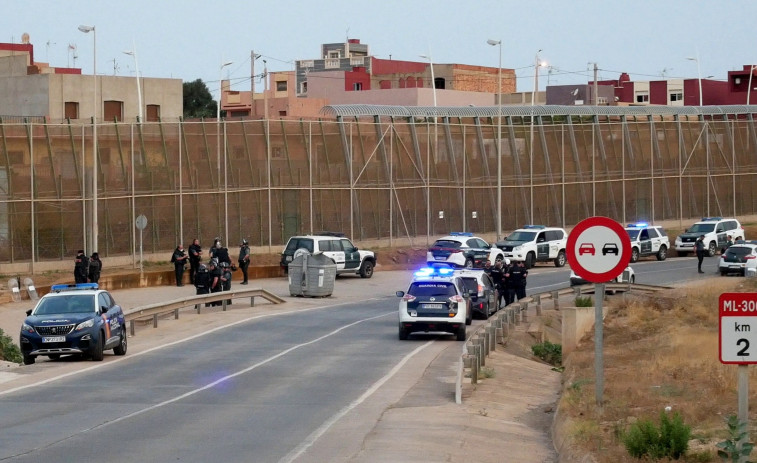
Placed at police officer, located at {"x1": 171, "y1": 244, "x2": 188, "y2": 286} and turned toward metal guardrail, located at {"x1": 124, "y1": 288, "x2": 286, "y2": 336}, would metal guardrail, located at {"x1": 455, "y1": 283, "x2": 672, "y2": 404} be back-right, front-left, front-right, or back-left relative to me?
front-left

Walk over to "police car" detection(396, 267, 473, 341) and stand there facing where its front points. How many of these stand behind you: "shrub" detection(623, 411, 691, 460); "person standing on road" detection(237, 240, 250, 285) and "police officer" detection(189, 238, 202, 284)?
1

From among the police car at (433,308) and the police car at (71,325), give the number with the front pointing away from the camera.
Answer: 1

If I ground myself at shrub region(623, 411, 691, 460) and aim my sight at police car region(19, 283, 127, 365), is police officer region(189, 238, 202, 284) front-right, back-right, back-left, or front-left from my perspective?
front-right

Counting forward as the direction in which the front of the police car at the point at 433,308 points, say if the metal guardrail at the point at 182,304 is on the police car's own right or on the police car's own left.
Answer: on the police car's own left

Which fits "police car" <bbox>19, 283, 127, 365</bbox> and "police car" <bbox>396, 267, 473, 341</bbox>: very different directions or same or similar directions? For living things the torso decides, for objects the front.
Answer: very different directions

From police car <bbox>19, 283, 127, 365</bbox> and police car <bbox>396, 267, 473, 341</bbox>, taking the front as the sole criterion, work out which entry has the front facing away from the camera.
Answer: police car <bbox>396, 267, 473, 341</bbox>

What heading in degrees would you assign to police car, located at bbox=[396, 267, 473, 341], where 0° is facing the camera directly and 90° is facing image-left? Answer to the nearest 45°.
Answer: approximately 180°
